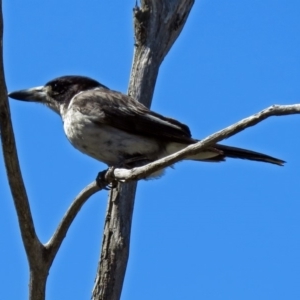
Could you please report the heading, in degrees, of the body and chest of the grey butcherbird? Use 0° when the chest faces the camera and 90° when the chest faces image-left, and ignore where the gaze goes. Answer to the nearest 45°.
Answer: approximately 90°
